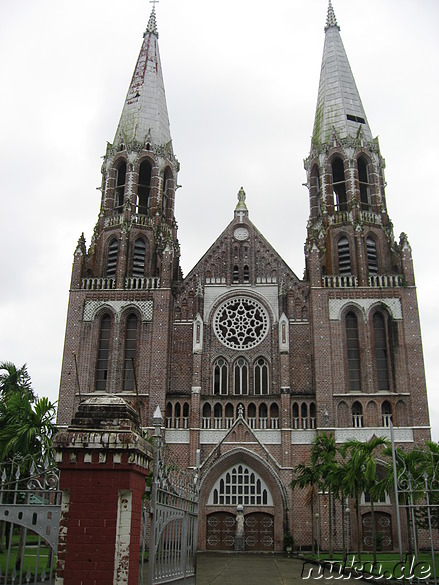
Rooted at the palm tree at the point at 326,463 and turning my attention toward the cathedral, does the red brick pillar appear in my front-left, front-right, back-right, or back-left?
back-left

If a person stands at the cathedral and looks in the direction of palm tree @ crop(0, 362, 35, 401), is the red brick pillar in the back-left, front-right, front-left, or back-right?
front-left

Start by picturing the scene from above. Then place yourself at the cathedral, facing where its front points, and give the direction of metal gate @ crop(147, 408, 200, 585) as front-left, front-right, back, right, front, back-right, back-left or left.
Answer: front

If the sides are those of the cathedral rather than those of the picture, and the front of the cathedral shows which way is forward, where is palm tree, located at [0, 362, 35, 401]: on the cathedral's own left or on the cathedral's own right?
on the cathedral's own right

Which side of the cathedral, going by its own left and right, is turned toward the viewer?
front

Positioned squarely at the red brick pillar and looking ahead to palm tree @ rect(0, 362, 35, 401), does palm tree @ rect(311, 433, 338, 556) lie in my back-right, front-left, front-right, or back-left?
front-right

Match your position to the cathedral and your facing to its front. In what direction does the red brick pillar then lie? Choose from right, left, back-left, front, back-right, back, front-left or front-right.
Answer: front
